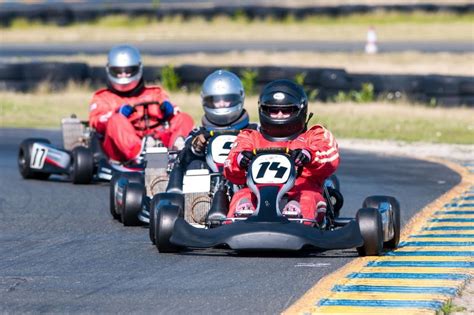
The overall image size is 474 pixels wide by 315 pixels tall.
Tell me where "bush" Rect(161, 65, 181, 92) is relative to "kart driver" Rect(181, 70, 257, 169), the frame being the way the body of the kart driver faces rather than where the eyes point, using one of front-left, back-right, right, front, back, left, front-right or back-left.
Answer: back

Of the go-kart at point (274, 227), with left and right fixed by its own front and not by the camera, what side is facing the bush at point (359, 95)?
back

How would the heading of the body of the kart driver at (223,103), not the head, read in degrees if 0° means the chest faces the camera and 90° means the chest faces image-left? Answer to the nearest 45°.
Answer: approximately 0°

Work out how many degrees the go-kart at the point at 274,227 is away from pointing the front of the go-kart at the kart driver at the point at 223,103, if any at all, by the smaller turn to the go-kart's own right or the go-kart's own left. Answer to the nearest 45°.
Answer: approximately 180°

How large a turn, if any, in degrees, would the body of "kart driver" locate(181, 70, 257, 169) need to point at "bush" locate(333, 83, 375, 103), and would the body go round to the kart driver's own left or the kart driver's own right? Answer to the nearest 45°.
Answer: approximately 180°

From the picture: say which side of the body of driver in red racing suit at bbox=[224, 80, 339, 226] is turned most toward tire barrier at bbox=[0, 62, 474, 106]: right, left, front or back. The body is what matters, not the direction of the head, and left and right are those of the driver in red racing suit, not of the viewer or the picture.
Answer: back

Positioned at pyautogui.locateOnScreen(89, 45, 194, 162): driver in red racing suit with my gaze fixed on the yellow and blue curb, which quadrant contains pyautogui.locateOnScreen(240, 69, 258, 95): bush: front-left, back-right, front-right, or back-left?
back-left
